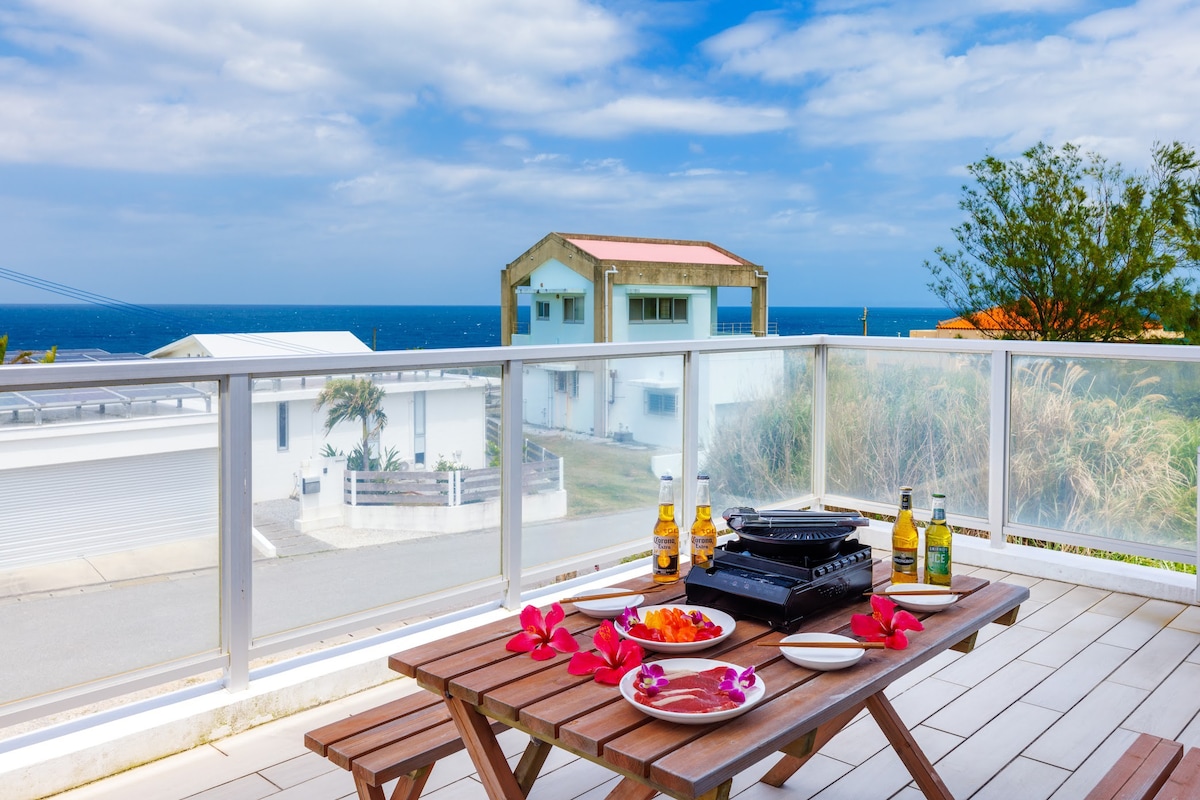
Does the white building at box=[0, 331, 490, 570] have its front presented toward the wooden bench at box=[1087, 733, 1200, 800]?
yes

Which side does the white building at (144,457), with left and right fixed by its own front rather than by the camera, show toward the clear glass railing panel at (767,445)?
front

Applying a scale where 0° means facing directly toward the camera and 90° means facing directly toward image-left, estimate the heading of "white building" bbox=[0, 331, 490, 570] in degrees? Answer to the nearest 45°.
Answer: approximately 315°

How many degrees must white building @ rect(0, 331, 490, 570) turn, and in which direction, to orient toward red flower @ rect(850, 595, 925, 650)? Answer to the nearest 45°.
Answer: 0° — it already faces it

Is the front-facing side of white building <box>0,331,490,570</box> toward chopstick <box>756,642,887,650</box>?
yes

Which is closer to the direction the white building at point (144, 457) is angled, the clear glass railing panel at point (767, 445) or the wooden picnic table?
the wooden picnic table

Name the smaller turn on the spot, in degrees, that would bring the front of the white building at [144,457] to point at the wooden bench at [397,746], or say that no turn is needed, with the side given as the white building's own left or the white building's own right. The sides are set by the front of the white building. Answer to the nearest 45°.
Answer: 0° — it already faces it

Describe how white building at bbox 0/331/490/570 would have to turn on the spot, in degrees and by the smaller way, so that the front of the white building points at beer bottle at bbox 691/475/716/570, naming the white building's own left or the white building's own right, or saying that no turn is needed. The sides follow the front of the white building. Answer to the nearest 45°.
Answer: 0° — it already faces it

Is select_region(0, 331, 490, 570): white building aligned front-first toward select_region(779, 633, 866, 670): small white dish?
yes

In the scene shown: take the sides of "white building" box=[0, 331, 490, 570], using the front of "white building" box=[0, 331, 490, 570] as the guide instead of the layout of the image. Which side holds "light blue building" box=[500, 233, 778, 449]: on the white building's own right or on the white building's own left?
on the white building's own left

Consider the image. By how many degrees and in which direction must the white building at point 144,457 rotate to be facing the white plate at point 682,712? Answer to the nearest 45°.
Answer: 0° — it already faces it

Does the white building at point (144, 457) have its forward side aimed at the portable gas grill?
yes
